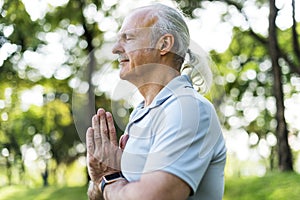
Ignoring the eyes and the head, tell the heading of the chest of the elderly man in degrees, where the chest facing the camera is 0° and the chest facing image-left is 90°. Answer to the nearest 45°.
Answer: approximately 90°

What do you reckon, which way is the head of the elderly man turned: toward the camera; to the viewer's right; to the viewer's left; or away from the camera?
to the viewer's left
